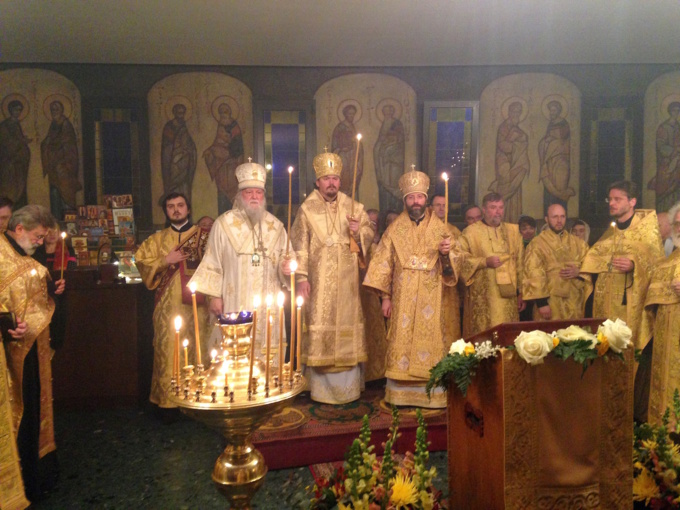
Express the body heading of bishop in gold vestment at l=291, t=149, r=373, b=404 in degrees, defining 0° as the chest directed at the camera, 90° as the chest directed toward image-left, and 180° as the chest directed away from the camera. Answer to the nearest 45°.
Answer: approximately 0°

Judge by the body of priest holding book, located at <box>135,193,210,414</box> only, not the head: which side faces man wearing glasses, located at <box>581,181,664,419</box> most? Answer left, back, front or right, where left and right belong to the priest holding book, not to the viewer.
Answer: left

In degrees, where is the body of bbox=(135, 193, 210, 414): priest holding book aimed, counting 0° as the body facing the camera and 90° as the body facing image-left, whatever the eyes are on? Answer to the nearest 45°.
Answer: approximately 0°

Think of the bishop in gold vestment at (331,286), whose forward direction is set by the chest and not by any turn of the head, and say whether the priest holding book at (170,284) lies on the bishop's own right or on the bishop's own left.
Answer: on the bishop's own right

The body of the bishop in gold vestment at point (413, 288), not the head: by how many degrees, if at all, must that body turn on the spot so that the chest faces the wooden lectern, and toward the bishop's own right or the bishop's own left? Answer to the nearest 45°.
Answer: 0° — they already face it

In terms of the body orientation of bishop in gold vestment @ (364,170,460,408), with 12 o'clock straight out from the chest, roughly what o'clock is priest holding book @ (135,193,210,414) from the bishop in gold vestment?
The priest holding book is roughly at 3 o'clock from the bishop in gold vestment.

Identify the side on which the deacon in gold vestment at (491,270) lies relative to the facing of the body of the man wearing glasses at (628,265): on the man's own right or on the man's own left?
on the man's own right

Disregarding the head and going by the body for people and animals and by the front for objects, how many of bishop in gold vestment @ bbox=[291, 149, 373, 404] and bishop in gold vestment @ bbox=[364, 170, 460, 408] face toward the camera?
2
